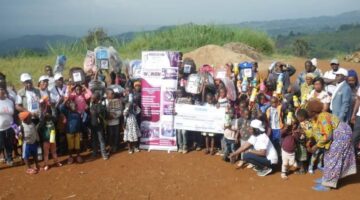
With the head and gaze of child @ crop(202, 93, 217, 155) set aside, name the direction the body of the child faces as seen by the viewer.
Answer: toward the camera

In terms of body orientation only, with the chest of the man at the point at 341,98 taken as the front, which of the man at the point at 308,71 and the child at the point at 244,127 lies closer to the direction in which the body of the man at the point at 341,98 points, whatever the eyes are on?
the child

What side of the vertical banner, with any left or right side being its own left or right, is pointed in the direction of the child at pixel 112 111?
right

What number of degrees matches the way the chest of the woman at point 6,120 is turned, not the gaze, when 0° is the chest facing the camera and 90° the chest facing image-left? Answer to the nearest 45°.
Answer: approximately 0°

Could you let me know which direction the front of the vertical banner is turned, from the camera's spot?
facing the viewer

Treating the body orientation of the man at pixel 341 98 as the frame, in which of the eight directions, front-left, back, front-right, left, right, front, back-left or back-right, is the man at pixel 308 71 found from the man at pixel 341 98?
right

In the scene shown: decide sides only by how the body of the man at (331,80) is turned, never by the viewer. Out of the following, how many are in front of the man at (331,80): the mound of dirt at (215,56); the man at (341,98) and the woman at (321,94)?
2

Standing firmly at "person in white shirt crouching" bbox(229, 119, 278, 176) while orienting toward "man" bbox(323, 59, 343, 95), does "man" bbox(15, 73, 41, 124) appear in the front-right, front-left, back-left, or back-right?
back-left

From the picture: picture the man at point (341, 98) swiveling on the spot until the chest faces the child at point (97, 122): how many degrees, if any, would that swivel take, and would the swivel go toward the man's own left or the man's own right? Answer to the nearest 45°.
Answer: approximately 45° to the man's own right
